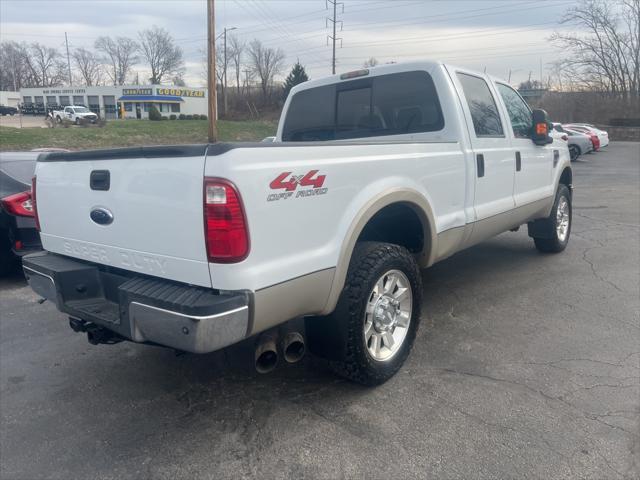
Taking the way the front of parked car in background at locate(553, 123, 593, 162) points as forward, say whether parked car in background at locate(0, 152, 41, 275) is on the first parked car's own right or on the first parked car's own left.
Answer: on the first parked car's own left

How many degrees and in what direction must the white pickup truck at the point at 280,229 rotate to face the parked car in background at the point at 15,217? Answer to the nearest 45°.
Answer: approximately 90° to its left

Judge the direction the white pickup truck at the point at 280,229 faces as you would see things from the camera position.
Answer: facing away from the viewer and to the right of the viewer

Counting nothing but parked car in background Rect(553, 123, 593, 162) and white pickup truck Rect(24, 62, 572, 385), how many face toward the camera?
0

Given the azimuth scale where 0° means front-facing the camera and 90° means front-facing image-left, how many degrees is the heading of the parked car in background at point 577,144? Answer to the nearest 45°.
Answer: approximately 135°

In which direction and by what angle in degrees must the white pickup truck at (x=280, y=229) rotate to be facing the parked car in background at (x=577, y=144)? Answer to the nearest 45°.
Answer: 0° — it already faces it
